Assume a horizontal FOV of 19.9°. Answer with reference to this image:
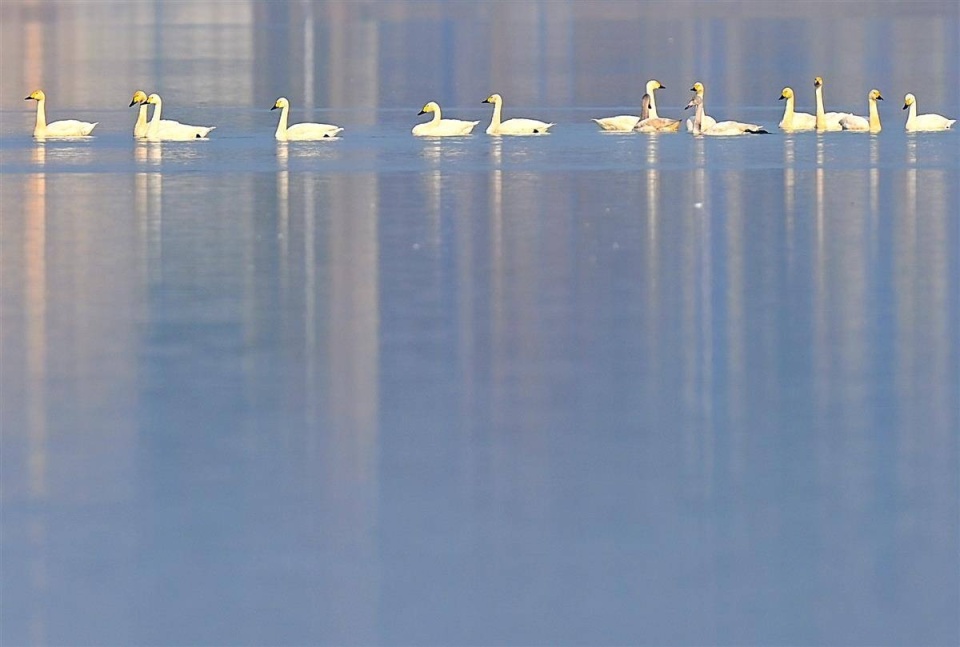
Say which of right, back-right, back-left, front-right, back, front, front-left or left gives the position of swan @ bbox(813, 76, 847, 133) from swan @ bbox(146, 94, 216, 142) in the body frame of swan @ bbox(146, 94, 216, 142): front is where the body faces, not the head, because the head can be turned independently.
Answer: back

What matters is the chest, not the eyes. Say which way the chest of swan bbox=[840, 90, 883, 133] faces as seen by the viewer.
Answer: to the viewer's right

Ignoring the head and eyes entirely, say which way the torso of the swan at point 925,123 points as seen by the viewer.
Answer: to the viewer's left

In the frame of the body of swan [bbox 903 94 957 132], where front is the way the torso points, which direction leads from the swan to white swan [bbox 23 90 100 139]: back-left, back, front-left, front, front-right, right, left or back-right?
front

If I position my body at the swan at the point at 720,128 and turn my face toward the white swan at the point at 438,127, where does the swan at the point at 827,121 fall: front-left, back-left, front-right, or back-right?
back-right

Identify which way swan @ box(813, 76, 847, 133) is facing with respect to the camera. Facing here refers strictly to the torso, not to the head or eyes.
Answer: to the viewer's left

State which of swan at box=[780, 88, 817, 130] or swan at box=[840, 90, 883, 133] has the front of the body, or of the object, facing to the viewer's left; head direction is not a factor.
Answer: swan at box=[780, 88, 817, 130]

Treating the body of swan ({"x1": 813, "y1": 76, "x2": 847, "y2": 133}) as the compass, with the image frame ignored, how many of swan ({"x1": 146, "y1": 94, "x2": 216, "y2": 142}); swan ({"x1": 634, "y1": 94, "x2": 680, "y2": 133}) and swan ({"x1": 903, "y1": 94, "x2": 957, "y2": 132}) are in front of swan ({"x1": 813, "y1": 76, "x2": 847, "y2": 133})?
2

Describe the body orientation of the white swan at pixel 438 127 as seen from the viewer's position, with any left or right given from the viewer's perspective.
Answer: facing to the left of the viewer

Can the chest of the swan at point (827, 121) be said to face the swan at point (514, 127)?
yes

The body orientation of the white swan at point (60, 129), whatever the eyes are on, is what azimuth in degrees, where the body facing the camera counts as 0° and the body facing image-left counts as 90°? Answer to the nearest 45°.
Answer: approximately 90°

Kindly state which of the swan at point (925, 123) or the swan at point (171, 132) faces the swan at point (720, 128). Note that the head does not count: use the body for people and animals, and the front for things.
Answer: the swan at point (925, 123)

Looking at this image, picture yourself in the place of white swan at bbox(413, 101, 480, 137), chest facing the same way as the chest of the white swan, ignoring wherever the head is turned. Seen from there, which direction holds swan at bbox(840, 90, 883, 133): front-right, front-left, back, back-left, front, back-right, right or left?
back

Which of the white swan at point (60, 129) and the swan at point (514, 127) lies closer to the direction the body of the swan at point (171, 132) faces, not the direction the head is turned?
the white swan

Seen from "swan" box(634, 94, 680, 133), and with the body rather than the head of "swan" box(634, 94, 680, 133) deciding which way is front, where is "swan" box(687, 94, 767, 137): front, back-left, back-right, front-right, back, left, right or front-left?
back-left

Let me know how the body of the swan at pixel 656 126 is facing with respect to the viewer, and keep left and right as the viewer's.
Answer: facing to the left of the viewer

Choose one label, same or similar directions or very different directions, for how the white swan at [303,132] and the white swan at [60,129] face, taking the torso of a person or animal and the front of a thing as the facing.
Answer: same or similar directions

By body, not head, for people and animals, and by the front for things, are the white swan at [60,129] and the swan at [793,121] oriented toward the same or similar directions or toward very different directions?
same or similar directions

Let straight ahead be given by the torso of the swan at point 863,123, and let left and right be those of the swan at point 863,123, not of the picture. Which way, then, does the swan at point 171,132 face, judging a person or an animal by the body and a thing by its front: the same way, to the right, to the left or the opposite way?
the opposite way
